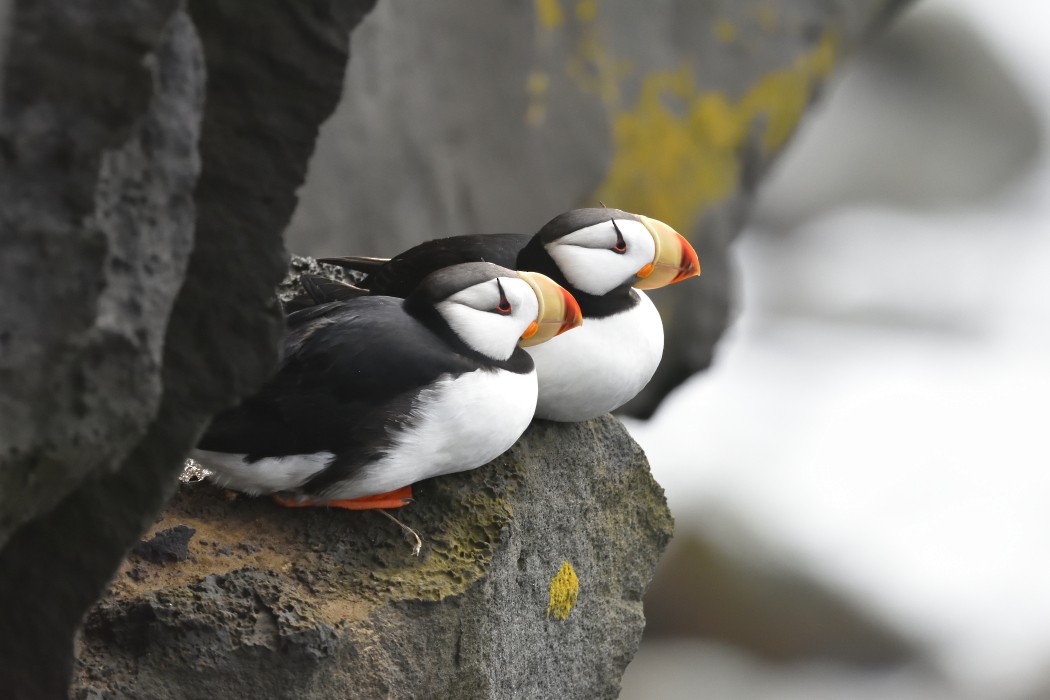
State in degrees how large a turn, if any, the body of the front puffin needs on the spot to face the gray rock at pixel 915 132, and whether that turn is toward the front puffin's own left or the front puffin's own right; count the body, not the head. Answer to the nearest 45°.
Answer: approximately 45° to the front puffin's own left

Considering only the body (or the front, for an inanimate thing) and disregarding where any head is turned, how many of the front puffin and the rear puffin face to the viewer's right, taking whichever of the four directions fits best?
2

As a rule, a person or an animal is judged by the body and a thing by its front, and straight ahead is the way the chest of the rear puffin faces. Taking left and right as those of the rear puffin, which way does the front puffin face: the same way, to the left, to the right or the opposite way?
the same way

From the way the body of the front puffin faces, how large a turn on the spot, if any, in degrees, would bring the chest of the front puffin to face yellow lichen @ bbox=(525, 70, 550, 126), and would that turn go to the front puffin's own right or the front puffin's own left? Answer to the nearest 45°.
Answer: approximately 90° to the front puffin's own left

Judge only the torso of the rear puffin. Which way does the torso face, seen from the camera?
to the viewer's right

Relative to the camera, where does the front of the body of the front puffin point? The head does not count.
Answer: to the viewer's right
